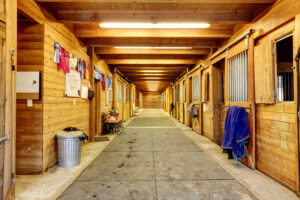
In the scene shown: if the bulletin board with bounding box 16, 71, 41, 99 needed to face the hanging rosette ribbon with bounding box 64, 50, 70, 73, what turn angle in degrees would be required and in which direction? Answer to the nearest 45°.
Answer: approximately 135° to its left

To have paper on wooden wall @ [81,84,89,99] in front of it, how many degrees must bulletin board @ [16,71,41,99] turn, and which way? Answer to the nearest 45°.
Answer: approximately 135° to its left

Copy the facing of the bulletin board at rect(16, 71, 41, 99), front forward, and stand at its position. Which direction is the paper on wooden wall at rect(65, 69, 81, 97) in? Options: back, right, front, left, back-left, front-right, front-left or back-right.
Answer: back-left
